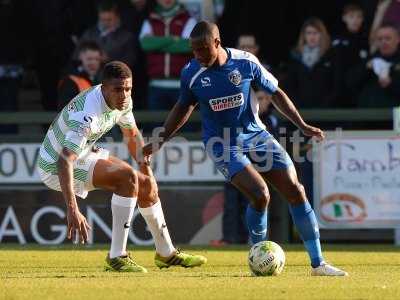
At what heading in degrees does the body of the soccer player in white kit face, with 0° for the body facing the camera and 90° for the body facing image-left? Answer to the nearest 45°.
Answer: approximately 315°

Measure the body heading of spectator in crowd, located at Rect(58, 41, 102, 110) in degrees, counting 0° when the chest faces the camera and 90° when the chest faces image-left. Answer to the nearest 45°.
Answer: approximately 315°

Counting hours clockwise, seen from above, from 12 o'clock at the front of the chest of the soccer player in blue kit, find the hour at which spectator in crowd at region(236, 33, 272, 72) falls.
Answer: The spectator in crowd is roughly at 6 o'clock from the soccer player in blue kit.

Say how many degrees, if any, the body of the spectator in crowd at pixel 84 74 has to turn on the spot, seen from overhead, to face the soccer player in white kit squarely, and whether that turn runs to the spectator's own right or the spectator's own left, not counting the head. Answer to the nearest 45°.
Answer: approximately 45° to the spectator's own right

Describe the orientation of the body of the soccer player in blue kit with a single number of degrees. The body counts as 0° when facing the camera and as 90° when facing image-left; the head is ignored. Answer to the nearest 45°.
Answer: approximately 0°

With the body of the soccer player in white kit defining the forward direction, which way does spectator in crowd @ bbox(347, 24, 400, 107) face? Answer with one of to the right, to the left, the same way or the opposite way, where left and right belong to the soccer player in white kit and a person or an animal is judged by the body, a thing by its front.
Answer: to the right
